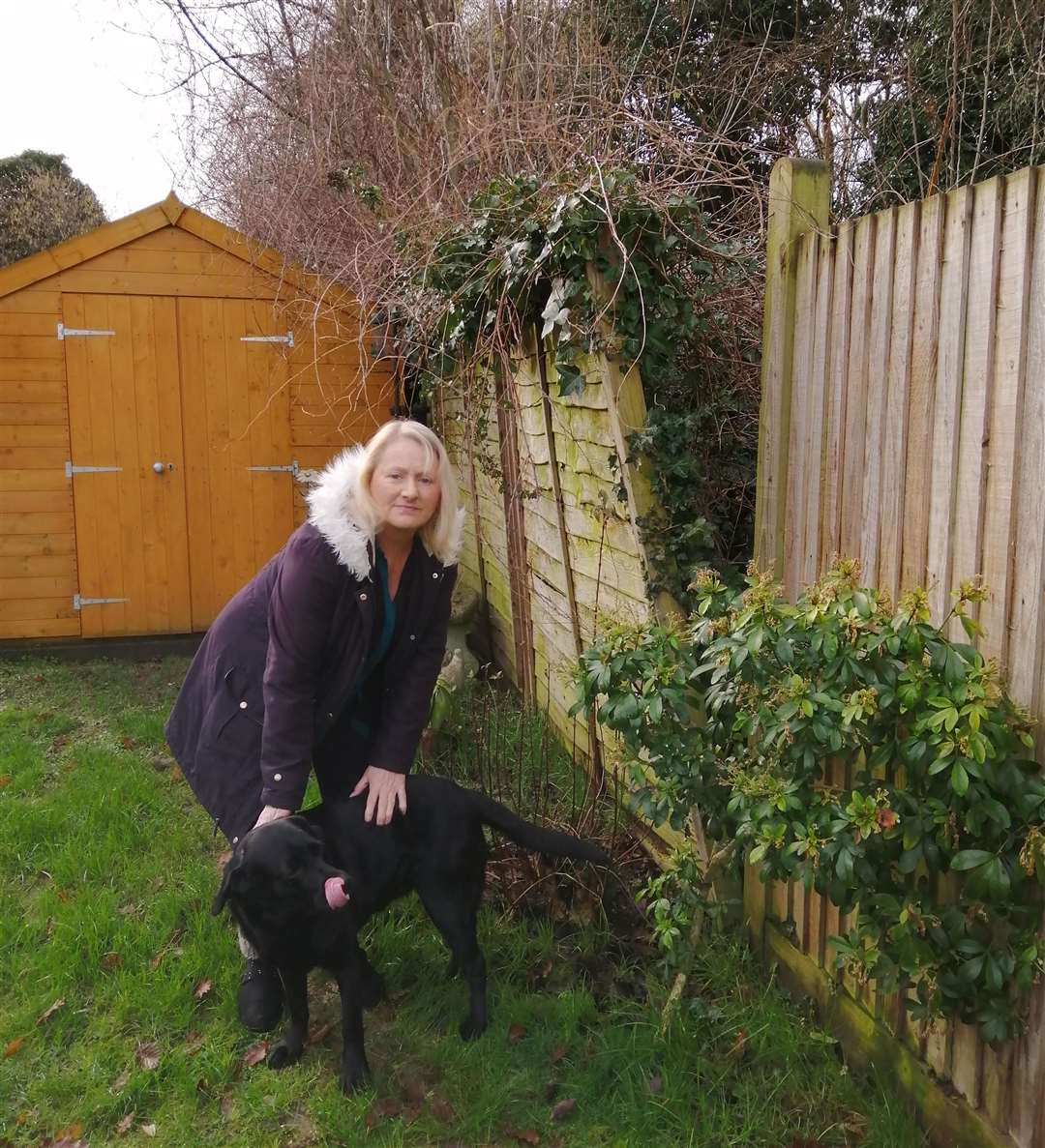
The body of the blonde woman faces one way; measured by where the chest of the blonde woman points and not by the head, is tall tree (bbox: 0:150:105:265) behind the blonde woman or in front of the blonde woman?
behind

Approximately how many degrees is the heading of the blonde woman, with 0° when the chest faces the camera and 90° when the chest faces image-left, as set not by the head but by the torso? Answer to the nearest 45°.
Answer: approximately 315°

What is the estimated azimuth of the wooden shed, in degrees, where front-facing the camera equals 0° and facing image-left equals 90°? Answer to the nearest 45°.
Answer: approximately 0°

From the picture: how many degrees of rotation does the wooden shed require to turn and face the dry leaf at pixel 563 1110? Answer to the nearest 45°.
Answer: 0° — it already faces it

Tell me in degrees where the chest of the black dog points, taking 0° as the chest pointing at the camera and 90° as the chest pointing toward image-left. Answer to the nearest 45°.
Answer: approximately 45°
